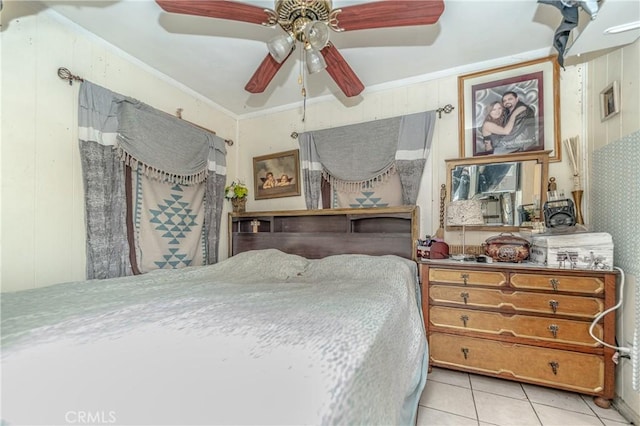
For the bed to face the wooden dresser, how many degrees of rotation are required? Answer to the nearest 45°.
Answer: approximately 135° to its left

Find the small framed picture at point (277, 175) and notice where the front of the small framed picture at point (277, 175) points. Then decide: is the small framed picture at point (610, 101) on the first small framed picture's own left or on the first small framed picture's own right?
on the first small framed picture's own left

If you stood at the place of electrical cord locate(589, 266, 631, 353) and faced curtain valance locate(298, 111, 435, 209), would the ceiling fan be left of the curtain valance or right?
left

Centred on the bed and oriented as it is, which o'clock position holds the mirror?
The mirror is roughly at 7 o'clock from the bed.

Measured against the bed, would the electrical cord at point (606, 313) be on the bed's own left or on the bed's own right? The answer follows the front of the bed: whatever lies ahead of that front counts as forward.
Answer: on the bed's own left

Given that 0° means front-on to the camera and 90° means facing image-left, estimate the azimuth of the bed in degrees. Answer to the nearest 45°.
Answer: approximately 45°

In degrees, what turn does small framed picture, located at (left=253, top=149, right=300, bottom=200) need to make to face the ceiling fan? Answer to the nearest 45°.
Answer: approximately 45° to its left

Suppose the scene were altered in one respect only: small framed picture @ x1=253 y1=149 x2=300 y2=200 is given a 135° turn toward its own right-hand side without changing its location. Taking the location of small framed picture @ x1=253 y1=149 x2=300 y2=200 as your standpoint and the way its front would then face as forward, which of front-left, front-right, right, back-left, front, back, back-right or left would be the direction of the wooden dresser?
back-right

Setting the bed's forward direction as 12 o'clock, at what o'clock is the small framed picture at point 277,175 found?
The small framed picture is roughly at 5 o'clock from the bed.

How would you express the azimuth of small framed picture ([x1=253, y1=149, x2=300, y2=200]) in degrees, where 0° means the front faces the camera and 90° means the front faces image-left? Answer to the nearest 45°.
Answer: approximately 45°

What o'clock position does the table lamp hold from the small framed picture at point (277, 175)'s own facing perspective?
The table lamp is roughly at 9 o'clock from the small framed picture.

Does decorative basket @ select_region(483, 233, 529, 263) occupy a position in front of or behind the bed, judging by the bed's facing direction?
behind
